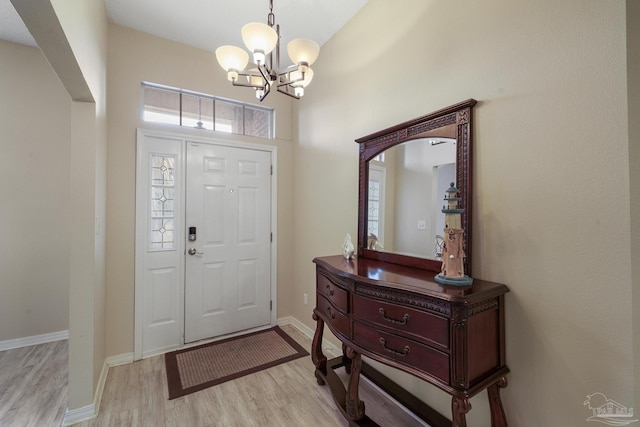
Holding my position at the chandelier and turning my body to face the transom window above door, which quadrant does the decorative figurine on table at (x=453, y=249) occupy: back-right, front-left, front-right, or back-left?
back-right

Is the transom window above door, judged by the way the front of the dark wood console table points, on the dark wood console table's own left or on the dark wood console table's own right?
on the dark wood console table's own right

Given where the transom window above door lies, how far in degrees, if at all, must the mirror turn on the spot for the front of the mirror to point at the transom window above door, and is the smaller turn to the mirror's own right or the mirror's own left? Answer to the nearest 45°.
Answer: approximately 45° to the mirror's own right

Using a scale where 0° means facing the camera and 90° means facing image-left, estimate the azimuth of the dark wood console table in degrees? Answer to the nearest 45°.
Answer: approximately 45°
